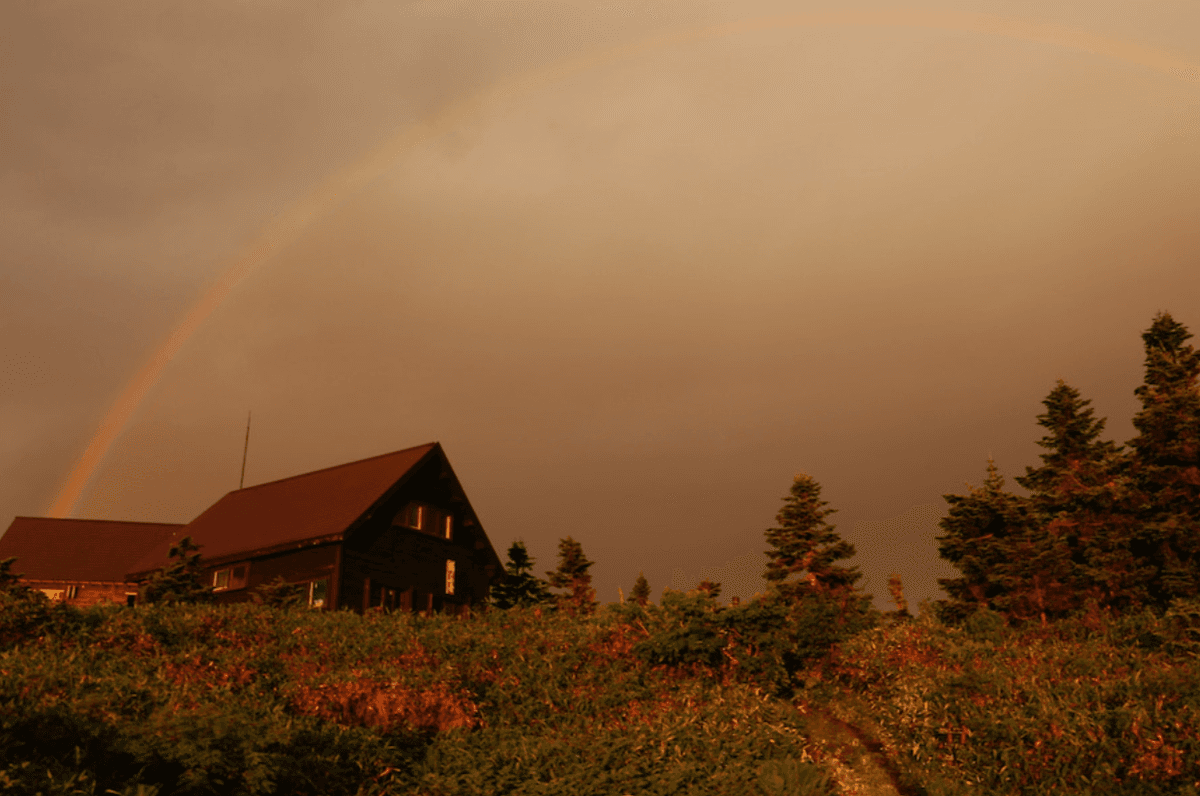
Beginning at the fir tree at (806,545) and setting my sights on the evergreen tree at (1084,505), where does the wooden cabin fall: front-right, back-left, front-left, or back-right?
back-right

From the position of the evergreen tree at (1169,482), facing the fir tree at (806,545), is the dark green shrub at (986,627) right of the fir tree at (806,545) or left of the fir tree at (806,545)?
left

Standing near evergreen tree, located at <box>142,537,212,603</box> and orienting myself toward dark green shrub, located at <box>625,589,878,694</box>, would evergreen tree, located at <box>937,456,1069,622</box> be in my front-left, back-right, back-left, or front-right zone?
front-left
